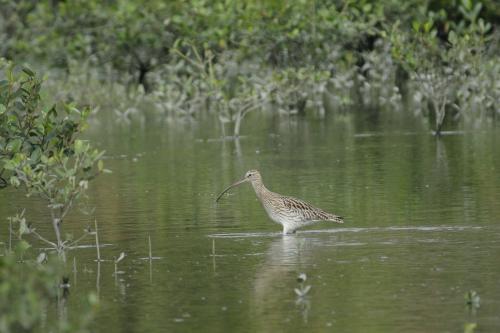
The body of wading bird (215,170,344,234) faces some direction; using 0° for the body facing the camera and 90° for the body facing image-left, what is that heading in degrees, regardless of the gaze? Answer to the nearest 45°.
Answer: approximately 90°
